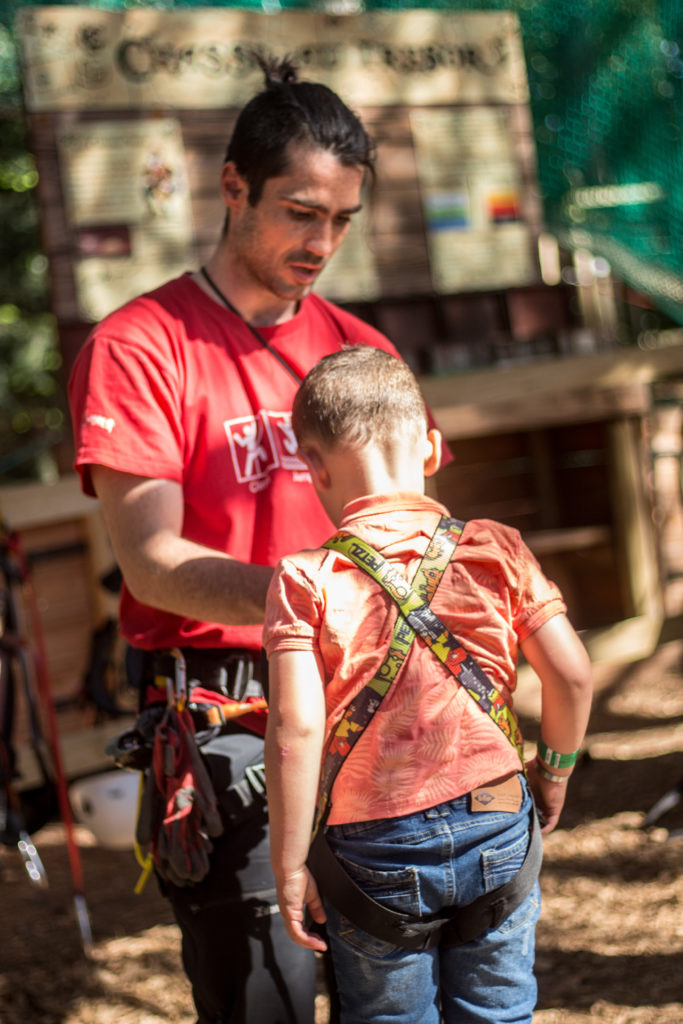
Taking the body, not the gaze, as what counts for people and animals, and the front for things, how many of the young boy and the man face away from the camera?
1

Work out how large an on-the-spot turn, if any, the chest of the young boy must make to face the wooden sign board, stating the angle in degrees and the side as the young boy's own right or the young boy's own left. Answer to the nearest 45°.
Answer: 0° — they already face it

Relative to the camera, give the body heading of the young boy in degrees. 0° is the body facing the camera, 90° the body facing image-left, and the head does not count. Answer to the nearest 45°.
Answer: approximately 180°

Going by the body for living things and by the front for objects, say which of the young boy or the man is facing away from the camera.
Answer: the young boy

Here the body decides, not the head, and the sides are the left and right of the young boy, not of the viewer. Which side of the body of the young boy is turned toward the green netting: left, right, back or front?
front

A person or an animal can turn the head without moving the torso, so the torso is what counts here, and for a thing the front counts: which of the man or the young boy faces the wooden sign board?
the young boy
